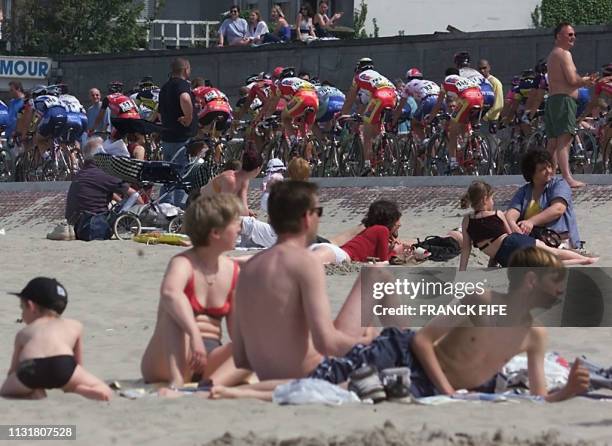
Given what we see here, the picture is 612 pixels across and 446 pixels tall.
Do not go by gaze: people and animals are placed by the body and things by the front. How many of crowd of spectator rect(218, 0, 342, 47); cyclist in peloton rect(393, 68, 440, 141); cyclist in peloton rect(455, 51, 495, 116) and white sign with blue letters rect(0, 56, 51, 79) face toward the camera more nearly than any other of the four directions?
2

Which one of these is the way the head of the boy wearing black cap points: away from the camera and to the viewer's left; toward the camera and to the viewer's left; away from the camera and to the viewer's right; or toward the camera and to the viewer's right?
away from the camera and to the viewer's left

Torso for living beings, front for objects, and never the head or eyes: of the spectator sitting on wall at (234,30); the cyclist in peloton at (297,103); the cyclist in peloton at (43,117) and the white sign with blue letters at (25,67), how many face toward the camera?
2

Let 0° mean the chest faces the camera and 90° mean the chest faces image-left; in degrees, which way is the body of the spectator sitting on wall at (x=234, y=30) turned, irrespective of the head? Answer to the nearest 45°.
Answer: approximately 0°

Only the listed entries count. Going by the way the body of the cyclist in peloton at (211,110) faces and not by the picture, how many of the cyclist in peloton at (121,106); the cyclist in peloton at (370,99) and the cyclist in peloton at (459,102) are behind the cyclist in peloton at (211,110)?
2

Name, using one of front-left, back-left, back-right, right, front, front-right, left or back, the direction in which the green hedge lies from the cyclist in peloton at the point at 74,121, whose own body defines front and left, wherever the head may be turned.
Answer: right

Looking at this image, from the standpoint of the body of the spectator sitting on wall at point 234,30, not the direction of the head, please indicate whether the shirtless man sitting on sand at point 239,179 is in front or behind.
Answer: in front
